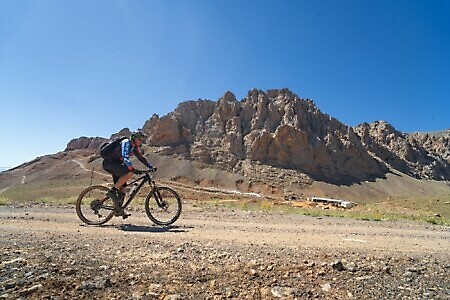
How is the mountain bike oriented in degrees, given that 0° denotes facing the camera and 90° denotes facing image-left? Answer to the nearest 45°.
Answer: approximately 270°
